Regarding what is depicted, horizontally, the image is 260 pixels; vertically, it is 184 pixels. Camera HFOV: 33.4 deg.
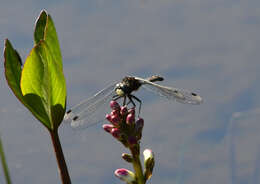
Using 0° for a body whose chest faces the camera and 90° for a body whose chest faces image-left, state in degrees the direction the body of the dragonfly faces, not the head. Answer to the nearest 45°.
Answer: approximately 45°
